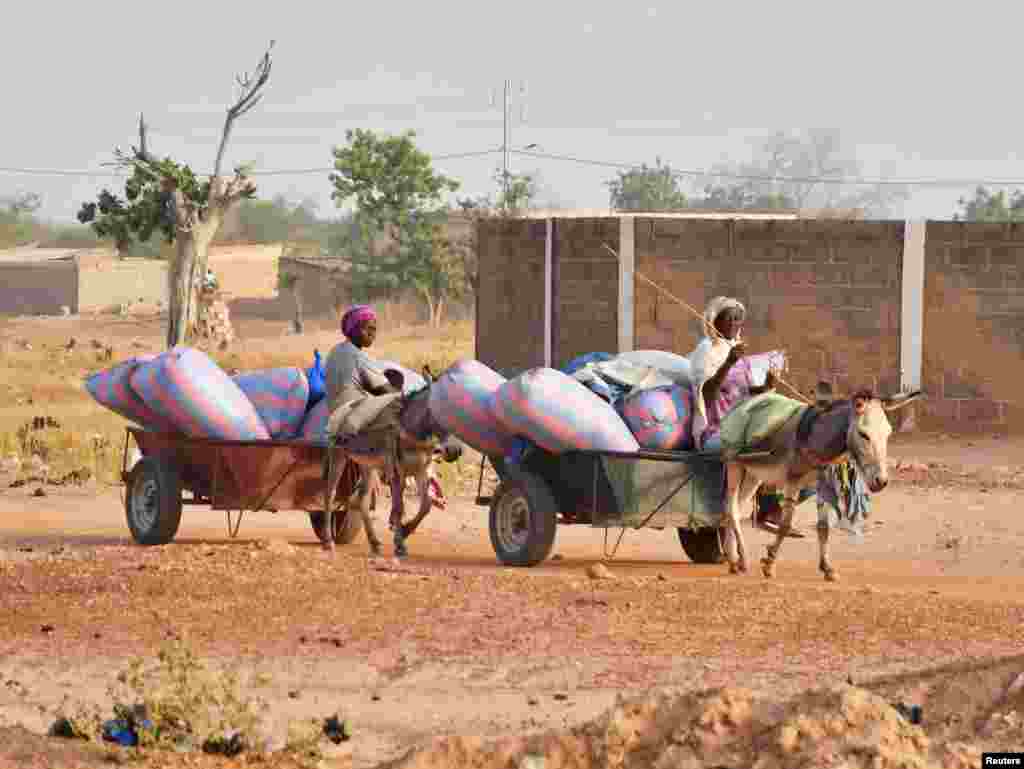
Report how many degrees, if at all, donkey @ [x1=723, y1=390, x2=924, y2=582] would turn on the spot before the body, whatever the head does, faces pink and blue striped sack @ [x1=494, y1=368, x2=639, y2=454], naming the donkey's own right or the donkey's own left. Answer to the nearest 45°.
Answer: approximately 135° to the donkey's own right

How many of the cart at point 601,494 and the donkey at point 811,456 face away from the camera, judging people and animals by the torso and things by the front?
0

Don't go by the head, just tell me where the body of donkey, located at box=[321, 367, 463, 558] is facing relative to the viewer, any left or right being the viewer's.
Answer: facing the viewer and to the right of the viewer

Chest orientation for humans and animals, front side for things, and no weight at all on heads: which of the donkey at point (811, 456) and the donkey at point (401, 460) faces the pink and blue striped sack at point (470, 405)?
the donkey at point (401, 460)

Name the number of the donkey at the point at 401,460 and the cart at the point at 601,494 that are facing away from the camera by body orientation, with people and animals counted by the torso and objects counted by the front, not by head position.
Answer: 0

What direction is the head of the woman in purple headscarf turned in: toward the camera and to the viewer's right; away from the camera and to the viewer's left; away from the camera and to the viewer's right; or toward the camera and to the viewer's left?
toward the camera and to the viewer's right

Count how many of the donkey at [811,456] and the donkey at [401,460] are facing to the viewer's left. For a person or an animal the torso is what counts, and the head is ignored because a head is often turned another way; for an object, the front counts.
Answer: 0

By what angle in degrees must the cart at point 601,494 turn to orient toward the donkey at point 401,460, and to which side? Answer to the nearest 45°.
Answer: approximately 180°

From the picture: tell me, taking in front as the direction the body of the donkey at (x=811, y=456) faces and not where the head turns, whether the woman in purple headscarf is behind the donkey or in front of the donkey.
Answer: behind

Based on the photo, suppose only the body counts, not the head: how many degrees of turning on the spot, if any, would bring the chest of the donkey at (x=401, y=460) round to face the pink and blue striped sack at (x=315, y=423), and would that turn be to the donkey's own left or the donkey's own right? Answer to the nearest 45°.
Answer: approximately 180°

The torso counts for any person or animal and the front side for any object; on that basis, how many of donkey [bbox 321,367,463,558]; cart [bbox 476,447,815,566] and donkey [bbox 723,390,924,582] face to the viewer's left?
0

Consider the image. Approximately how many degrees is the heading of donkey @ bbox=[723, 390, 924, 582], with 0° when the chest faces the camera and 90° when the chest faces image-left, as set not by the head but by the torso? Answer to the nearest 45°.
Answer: approximately 315°

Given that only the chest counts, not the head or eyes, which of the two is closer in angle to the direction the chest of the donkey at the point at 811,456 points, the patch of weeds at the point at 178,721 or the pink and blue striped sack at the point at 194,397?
the patch of weeds

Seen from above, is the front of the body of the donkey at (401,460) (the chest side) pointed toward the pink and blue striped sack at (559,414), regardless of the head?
yes
